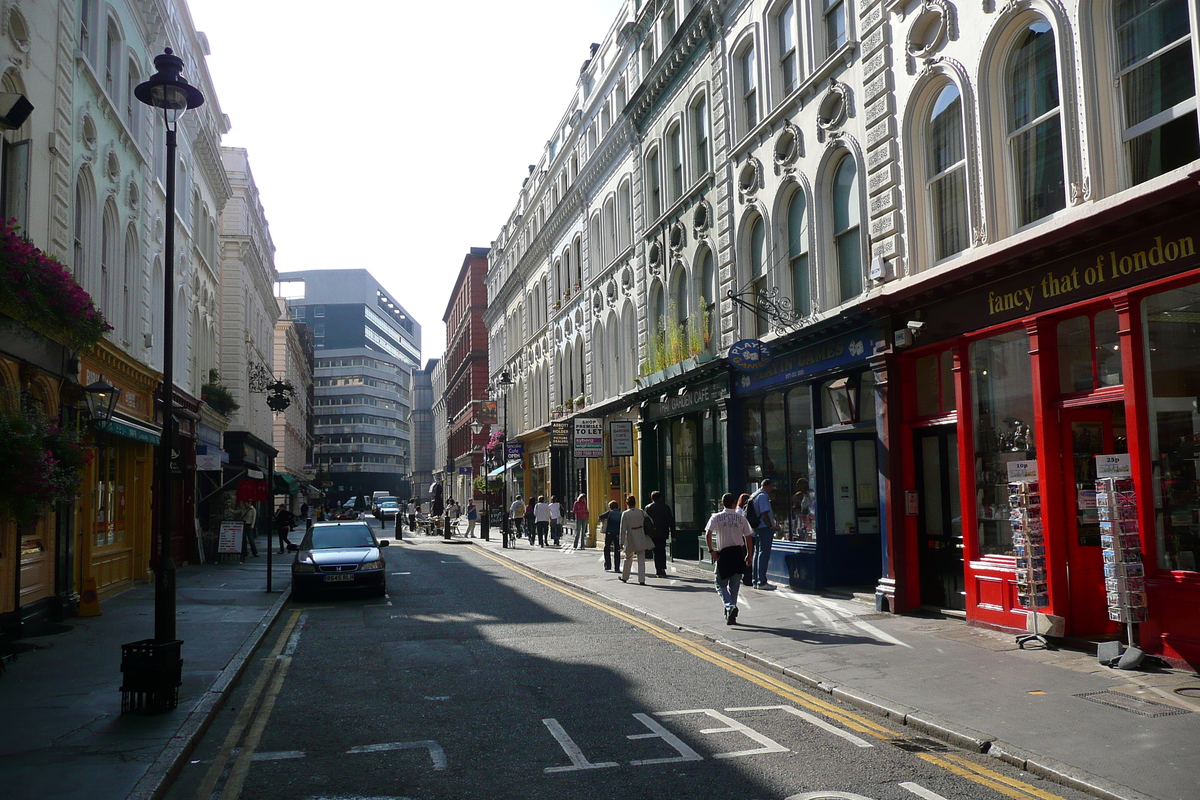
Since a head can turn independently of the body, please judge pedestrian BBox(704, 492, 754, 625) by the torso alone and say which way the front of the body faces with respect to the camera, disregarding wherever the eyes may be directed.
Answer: away from the camera

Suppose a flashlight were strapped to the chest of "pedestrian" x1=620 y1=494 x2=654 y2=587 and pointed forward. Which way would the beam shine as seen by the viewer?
away from the camera

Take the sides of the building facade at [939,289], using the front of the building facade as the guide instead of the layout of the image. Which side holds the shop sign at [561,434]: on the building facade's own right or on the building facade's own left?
on the building facade's own right
